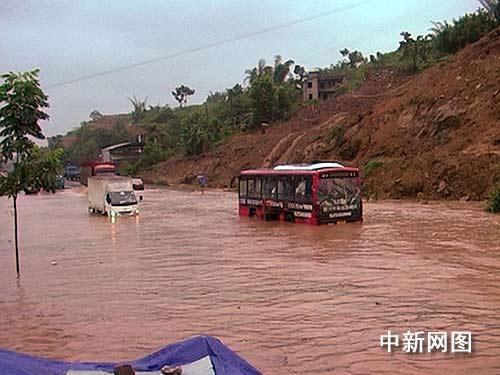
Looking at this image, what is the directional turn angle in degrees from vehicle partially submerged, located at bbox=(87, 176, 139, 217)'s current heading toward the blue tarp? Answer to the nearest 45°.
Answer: approximately 45° to its right

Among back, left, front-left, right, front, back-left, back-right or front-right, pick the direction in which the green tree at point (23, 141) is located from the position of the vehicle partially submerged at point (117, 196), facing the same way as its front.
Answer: front-right

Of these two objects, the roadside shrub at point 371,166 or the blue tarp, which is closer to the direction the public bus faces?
the roadside shrub

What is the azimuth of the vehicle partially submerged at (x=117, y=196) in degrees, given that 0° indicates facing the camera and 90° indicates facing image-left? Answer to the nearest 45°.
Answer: approximately 315°
